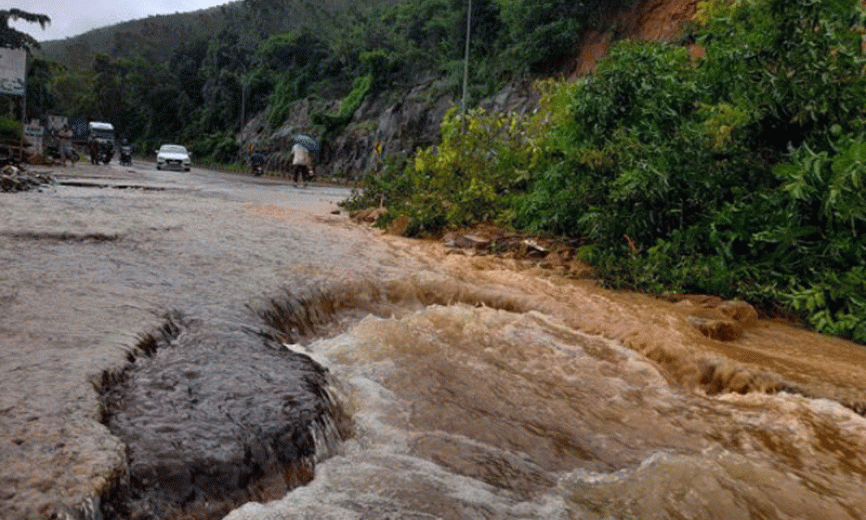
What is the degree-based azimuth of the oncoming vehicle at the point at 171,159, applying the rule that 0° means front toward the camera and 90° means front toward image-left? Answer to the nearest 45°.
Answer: approximately 0°

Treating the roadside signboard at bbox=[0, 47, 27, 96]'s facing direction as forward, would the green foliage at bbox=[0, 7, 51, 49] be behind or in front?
behind

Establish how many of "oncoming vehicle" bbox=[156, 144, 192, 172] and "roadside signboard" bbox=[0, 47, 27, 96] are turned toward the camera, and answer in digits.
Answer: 2

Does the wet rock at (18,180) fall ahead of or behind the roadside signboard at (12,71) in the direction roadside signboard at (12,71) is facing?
ahead

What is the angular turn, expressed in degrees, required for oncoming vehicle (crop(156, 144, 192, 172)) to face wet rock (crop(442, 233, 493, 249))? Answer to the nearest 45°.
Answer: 0° — it already faces it

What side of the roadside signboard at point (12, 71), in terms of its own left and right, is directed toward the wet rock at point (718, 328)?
front

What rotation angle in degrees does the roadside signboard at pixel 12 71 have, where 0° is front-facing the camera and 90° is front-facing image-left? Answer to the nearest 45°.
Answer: approximately 0°

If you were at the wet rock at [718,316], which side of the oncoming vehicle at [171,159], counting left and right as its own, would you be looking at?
front

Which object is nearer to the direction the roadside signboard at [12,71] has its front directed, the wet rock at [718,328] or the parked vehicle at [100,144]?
the wet rock
